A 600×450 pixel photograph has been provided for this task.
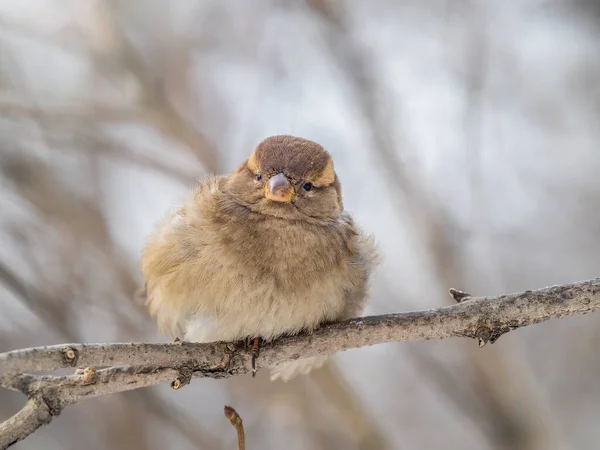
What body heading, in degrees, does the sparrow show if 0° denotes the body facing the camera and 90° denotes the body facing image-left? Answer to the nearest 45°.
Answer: approximately 0°
